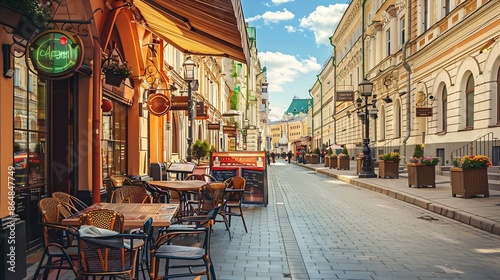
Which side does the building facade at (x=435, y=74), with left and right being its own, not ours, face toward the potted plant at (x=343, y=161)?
right

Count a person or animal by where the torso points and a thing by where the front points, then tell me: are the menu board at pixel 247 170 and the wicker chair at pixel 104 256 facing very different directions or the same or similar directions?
very different directions

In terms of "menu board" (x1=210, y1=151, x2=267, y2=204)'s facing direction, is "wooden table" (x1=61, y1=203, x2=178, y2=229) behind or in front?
in front

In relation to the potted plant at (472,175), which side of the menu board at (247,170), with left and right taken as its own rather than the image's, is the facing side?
left

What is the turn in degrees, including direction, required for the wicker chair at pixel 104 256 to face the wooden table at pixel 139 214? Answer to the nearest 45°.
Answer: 0° — it already faces it

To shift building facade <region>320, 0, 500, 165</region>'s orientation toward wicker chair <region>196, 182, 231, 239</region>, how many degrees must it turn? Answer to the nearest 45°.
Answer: approximately 45° to its left

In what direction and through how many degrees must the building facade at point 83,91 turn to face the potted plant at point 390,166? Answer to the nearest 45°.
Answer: approximately 90° to its left

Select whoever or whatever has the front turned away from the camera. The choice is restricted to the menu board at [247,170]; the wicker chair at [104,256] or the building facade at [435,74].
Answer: the wicker chair

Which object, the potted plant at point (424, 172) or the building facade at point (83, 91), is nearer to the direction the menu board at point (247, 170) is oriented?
the building facade

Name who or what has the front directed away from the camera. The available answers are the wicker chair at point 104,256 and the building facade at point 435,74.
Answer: the wicker chair

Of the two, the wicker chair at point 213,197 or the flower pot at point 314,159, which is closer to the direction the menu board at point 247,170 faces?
the wicker chair

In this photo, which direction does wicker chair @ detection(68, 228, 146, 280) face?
away from the camera

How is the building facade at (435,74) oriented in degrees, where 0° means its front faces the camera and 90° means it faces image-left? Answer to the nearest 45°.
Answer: approximately 45°
